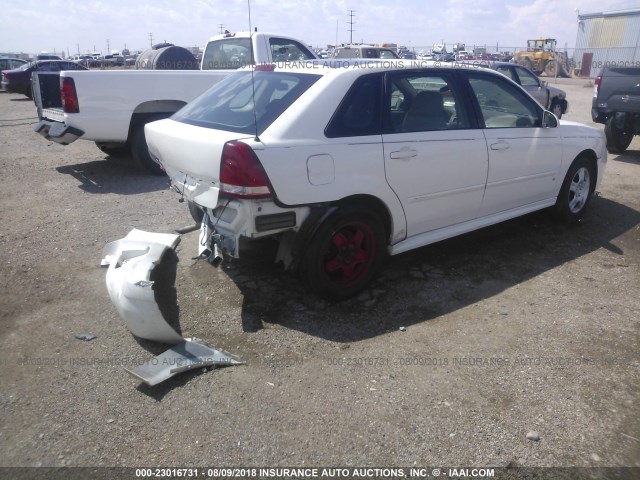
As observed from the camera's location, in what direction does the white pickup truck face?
facing away from the viewer and to the right of the viewer

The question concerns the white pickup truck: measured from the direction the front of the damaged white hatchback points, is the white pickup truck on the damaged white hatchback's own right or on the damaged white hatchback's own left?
on the damaged white hatchback's own left

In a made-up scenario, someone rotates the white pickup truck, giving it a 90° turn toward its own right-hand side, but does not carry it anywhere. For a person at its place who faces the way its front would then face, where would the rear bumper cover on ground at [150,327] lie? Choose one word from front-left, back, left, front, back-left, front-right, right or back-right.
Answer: front-right

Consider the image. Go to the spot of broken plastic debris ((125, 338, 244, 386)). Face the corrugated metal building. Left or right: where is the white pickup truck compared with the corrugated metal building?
left

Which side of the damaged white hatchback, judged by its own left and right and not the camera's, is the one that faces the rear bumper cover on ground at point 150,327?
back

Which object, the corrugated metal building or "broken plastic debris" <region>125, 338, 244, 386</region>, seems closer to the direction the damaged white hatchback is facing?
the corrugated metal building

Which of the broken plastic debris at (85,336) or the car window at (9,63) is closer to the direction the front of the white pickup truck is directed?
the car window

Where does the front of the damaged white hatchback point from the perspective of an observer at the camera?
facing away from the viewer and to the right of the viewer

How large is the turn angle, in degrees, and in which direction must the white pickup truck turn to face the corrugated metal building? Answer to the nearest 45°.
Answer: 0° — it already faces it

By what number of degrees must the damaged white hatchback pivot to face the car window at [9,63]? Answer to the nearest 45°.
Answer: approximately 90° to its left

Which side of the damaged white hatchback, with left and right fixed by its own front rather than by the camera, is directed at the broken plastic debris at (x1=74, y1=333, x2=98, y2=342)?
back
